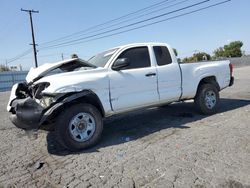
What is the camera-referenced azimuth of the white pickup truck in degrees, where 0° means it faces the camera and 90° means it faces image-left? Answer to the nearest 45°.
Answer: approximately 45°

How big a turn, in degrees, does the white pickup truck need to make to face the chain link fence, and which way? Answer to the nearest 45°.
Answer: approximately 90° to its right
